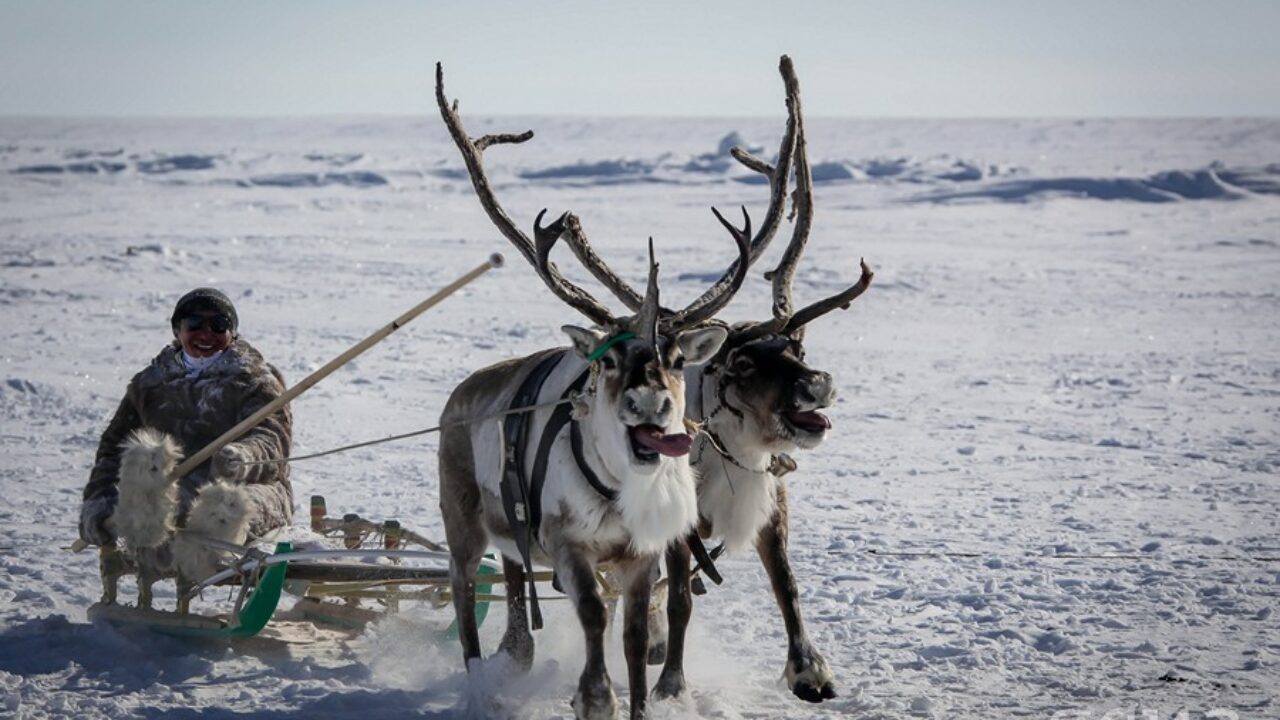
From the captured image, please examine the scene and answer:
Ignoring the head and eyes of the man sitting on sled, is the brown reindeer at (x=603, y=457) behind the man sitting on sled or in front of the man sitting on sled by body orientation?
in front

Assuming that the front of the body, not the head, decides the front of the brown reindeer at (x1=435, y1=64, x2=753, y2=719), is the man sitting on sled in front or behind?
behind

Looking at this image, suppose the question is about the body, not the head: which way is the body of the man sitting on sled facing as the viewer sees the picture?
toward the camera

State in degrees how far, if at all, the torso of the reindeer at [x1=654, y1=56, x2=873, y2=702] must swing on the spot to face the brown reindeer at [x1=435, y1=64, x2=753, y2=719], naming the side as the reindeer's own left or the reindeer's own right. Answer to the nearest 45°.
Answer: approximately 90° to the reindeer's own right

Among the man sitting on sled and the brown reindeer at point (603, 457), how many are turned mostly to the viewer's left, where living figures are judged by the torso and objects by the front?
0

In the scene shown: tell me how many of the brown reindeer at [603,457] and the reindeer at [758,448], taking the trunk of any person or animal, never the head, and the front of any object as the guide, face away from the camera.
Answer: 0

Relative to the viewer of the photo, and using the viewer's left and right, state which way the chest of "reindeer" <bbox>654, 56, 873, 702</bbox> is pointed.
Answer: facing the viewer and to the right of the viewer
